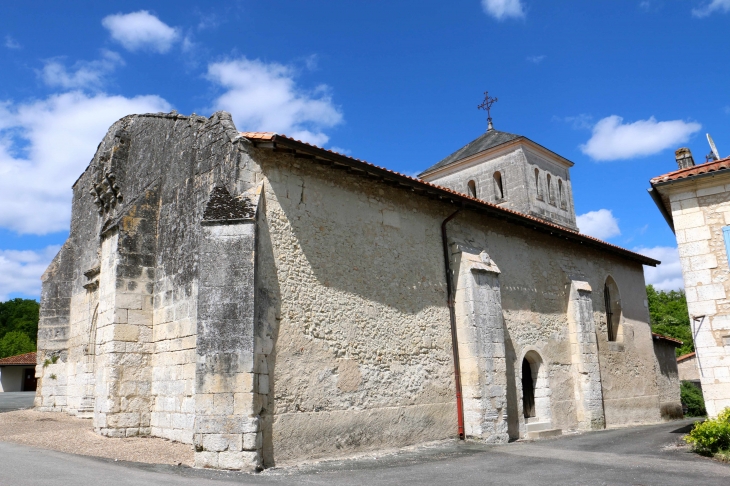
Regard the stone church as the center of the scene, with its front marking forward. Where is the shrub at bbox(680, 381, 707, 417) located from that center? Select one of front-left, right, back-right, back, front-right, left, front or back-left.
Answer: back

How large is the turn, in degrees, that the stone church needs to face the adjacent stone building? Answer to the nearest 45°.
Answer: approximately 135° to its left

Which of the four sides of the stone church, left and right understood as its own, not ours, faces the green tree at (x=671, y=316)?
back

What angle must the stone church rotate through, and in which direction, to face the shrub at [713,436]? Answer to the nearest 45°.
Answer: approximately 135° to its left

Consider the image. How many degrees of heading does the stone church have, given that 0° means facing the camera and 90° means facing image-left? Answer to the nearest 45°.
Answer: approximately 45°

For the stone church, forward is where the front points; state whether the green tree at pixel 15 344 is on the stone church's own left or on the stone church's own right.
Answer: on the stone church's own right
